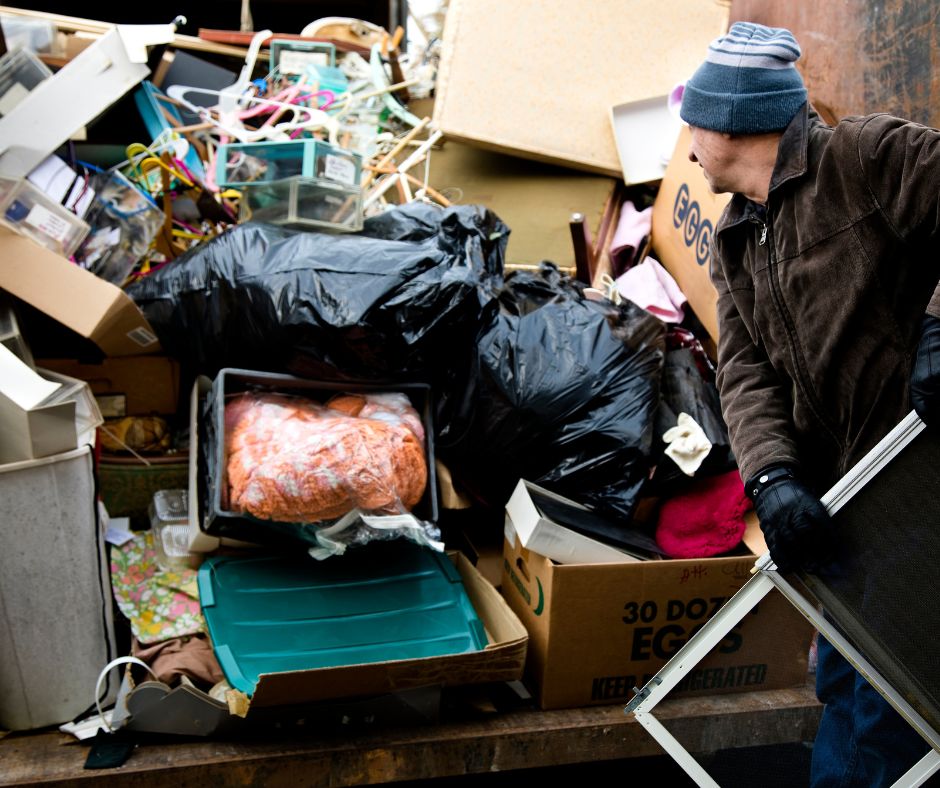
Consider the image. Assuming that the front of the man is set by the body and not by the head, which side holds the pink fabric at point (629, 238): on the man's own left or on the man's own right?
on the man's own right

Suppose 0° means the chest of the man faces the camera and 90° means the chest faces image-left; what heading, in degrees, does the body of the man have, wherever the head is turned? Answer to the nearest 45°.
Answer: approximately 45°

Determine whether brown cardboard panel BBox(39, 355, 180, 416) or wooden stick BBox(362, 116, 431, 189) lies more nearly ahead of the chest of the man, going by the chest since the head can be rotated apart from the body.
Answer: the brown cardboard panel

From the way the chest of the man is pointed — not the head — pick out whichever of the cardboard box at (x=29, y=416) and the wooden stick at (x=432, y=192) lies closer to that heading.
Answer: the cardboard box

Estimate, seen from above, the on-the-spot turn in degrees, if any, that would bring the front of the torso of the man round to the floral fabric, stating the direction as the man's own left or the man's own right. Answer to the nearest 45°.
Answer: approximately 45° to the man's own right

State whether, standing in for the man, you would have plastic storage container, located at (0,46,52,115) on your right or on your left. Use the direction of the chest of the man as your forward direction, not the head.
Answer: on your right

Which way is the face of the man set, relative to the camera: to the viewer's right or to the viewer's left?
to the viewer's left
